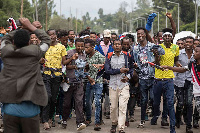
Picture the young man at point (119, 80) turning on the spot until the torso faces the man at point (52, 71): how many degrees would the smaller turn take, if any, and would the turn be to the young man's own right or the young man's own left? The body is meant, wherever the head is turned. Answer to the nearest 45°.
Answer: approximately 90° to the young man's own right

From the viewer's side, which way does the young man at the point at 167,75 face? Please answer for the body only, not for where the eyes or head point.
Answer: toward the camera

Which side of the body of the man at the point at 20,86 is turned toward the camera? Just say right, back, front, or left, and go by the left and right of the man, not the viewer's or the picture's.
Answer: back

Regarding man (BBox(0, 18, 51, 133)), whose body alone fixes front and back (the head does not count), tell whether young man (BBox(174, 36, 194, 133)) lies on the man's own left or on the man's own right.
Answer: on the man's own right

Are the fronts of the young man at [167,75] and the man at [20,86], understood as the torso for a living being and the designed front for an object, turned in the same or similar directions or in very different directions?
very different directions

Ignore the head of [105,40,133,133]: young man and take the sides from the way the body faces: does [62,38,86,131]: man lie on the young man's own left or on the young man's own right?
on the young man's own right

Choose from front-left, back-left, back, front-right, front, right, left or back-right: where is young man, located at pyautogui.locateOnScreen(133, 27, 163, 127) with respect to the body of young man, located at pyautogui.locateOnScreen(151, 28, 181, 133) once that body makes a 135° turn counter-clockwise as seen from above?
left

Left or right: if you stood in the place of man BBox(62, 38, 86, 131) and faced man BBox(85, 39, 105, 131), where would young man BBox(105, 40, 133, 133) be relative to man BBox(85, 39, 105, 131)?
right

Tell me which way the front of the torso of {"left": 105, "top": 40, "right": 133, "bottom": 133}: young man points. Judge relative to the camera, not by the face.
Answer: toward the camera

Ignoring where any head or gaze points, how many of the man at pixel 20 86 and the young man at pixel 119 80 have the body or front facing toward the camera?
1

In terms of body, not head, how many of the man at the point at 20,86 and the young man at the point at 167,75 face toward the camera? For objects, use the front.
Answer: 1

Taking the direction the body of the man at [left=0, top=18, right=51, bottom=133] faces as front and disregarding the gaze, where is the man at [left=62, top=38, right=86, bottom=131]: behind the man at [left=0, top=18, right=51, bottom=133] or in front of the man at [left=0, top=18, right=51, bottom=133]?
in front

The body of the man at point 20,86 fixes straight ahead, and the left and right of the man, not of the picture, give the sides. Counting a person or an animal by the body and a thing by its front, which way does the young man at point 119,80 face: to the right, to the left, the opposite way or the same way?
the opposite way

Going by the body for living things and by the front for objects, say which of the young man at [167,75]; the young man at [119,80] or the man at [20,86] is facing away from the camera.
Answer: the man

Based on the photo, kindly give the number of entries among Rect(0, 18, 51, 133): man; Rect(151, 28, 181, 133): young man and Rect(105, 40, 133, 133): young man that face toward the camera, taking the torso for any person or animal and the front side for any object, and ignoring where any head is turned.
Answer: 2

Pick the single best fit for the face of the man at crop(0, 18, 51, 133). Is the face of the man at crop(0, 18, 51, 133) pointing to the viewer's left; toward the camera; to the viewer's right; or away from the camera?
away from the camera

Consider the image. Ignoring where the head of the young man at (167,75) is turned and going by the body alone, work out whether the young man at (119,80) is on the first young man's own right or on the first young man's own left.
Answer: on the first young man's own right
